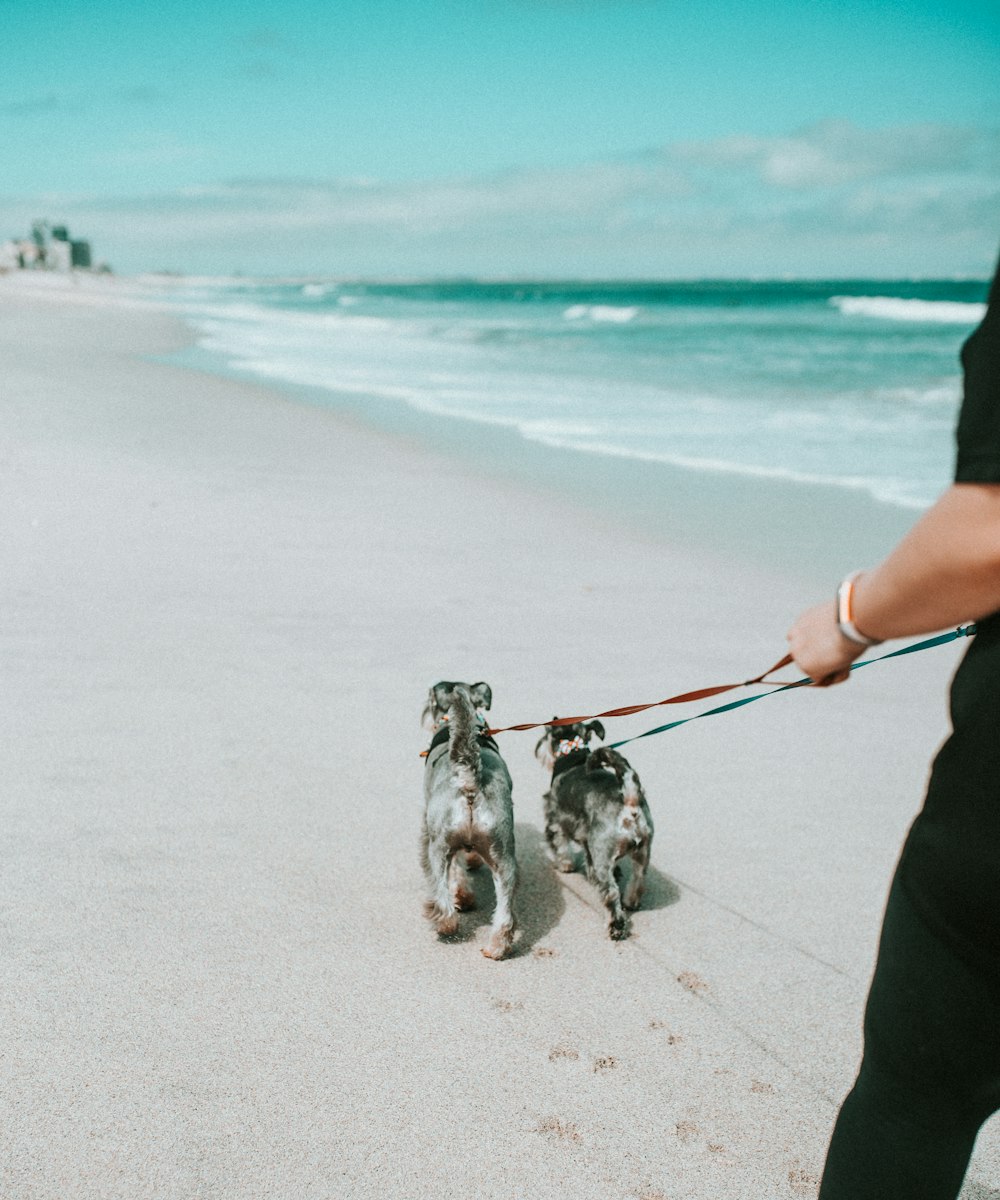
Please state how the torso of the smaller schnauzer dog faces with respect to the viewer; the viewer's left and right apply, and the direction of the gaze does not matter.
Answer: facing away from the viewer and to the left of the viewer

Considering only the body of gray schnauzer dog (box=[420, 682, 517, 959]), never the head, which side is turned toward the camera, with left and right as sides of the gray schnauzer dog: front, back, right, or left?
back

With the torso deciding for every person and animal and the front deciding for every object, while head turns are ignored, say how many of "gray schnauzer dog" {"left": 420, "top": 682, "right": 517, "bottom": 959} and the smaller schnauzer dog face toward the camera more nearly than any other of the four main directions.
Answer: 0
